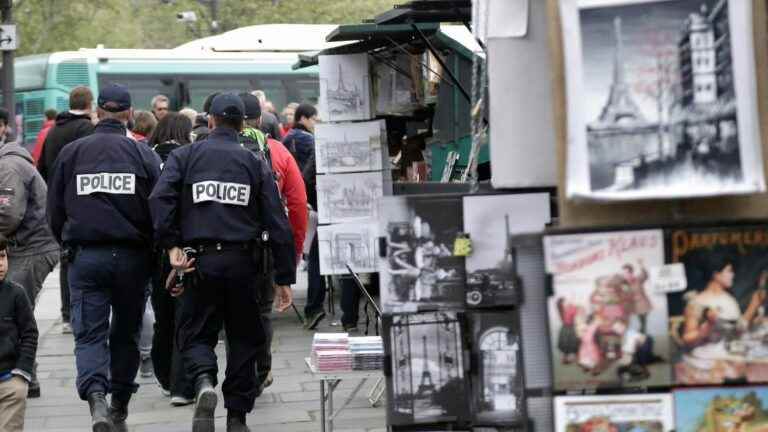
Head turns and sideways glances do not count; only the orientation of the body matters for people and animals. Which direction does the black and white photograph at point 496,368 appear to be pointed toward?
toward the camera

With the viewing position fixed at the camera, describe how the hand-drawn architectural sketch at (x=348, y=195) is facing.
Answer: facing the viewer

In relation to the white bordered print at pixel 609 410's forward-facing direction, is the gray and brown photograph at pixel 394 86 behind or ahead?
behind

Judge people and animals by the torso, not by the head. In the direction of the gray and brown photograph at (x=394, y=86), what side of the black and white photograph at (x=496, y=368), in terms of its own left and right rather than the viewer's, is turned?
back

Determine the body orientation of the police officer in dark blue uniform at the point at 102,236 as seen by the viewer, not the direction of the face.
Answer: away from the camera

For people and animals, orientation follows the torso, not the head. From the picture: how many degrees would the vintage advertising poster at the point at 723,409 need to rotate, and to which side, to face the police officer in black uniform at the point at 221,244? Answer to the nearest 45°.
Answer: approximately 135° to its right

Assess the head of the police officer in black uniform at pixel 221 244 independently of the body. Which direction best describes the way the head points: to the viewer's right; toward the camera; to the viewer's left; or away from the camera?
away from the camera

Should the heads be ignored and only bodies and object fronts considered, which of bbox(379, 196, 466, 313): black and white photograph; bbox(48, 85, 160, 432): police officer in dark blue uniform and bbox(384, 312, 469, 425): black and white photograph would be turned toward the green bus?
the police officer in dark blue uniform

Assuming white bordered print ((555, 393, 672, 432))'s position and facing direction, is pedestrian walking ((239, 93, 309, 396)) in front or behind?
behind

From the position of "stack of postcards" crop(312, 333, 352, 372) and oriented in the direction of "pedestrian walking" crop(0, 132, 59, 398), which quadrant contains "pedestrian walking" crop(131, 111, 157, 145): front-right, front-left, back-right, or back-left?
front-right

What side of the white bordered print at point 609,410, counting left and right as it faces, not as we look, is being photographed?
front
